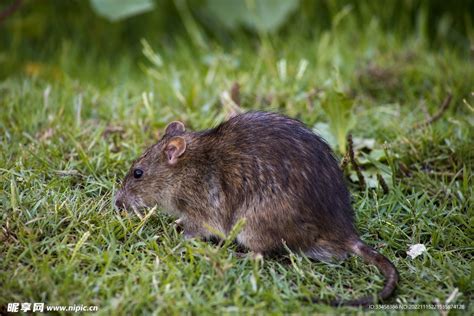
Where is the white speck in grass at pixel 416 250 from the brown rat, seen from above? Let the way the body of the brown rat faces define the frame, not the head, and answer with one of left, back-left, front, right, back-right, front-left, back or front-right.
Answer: back

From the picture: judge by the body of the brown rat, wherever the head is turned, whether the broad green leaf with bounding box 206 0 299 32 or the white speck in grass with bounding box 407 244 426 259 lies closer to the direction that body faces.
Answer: the broad green leaf

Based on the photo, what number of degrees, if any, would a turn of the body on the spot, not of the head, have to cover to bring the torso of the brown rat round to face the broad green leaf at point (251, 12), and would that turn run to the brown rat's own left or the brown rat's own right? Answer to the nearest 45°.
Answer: approximately 90° to the brown rat's own right

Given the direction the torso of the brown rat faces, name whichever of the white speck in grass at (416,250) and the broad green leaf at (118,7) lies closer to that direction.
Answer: the broad green leaf

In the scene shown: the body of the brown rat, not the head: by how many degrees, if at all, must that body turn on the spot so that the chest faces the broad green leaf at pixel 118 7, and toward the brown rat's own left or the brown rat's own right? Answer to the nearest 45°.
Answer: approximately 45° to the brown rat's own right

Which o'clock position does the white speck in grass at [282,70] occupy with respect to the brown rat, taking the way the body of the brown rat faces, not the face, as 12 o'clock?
The white speck in grass is roughly at 3 o'clock from the brown rat.

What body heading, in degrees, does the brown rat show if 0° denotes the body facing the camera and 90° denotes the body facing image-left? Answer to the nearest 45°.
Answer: approximately 90°

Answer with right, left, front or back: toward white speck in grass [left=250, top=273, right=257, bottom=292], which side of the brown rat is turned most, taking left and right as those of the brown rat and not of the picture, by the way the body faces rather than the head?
left
